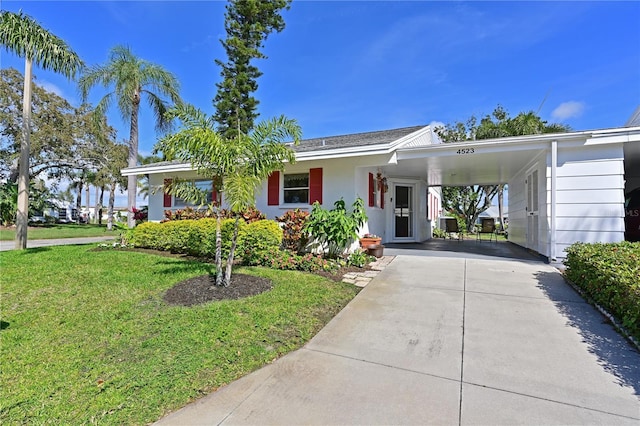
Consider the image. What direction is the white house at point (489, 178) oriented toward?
toward the camera

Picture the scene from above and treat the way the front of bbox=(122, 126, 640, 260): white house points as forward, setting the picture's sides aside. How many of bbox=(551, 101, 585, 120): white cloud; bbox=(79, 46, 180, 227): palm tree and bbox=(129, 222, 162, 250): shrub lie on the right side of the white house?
2

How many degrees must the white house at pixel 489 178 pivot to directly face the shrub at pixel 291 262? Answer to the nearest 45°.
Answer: approximately 45° to its right

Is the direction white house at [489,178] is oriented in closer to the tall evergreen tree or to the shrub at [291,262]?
the shrub

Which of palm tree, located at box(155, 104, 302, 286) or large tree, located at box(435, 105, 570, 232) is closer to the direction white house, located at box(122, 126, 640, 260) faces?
the palm tree

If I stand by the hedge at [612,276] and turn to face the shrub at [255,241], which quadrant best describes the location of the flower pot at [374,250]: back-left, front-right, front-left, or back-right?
front-right

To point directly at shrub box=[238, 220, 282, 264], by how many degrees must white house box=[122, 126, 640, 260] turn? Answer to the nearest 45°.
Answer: approximately 90° to its right

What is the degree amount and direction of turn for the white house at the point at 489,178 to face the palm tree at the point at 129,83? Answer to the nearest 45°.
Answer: approximately 90° to its right

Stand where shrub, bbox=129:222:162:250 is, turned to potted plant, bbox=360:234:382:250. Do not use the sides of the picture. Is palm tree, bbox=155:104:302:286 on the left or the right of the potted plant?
right

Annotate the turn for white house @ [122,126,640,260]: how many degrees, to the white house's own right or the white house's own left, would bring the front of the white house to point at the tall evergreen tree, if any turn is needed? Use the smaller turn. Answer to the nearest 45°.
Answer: approximately 135° to the white house's own right

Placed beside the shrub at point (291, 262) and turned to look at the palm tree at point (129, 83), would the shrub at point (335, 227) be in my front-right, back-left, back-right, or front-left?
front-right

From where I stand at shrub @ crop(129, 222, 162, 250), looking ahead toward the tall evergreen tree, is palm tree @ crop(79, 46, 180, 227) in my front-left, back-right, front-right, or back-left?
front-left

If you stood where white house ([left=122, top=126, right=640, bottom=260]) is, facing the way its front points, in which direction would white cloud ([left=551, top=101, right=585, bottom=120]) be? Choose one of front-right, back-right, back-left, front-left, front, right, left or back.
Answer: back-left

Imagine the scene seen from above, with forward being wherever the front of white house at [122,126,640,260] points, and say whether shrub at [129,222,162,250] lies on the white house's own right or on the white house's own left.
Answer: on the white house's own right
